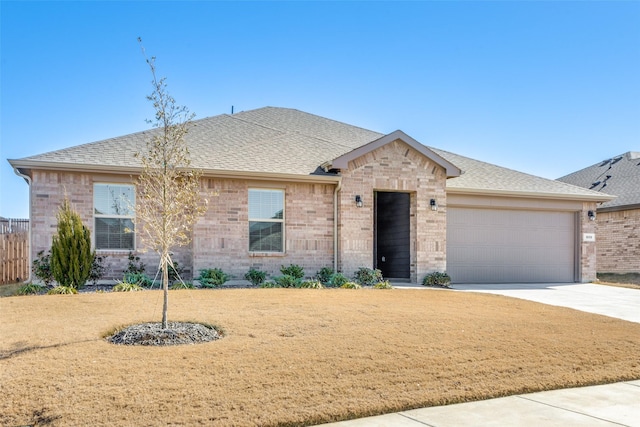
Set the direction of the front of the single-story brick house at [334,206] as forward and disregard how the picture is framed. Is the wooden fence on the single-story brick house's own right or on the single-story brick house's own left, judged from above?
on the single-story brick house's own right

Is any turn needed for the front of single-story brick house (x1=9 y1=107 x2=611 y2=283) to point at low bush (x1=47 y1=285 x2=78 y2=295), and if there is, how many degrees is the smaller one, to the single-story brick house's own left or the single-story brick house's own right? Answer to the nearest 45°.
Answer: approximately 45° to the single-story brick house's own right

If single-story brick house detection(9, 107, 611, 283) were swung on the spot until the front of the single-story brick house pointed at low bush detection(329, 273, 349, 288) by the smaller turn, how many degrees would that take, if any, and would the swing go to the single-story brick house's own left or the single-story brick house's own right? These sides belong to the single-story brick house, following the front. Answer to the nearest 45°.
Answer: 0° — it already faces it

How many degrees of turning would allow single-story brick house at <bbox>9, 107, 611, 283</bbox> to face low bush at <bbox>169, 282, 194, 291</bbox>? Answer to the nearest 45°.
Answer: approximately 45° to its right

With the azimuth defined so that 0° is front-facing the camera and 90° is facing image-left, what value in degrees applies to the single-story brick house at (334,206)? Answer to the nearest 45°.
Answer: approximately 0°

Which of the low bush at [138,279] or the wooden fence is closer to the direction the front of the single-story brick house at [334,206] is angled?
the low bush

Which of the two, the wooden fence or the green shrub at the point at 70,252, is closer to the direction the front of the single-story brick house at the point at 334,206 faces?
the green shrub

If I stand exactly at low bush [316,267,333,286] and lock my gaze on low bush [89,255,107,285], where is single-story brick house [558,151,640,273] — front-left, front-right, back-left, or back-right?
back-right
